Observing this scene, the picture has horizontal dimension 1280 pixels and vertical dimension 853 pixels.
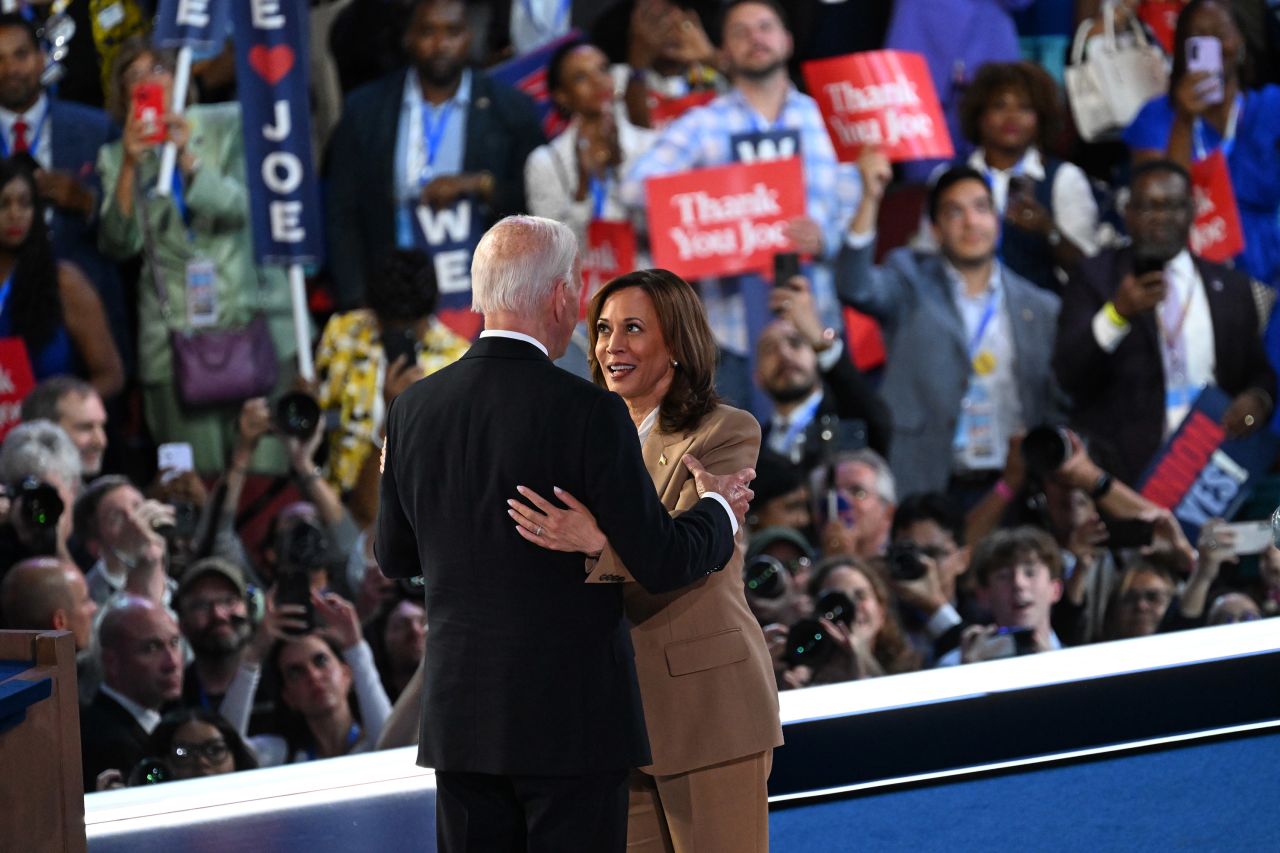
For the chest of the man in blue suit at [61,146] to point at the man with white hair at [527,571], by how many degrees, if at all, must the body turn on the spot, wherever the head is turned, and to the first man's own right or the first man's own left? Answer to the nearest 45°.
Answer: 0° — they already face them

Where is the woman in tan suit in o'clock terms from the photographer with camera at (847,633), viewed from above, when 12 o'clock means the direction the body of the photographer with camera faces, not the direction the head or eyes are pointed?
The woman in tan suit is roughly at 12 o'clock from the photographer with camera.

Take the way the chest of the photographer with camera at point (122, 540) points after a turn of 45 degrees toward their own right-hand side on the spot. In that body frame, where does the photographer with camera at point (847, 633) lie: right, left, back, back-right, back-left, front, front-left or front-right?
left

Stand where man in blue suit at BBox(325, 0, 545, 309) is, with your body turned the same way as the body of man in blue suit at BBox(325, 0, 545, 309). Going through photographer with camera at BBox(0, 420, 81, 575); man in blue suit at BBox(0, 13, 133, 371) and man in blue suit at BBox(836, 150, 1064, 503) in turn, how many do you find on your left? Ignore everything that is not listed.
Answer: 1

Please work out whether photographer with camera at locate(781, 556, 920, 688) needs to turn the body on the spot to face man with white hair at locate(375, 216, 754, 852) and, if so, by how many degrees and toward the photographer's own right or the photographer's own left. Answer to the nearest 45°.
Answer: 0° — they already face them

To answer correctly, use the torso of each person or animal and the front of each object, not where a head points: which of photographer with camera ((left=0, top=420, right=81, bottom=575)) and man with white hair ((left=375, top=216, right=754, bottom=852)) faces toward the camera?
the photographer with camera

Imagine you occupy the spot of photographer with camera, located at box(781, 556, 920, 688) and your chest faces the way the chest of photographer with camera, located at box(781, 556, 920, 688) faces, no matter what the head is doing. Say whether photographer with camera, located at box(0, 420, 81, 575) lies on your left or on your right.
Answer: on your right

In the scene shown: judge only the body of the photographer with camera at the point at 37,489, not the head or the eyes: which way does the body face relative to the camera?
toward the camera

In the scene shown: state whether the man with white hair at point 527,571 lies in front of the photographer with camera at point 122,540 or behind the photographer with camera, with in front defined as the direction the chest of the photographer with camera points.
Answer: in front

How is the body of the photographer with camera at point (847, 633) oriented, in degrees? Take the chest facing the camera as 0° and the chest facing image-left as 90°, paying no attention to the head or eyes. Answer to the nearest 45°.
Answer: approximately 0°

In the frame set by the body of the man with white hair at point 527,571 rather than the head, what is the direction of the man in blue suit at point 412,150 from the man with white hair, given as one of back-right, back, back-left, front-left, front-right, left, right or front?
front-left

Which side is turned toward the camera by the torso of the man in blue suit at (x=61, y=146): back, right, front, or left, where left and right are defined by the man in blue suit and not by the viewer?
front

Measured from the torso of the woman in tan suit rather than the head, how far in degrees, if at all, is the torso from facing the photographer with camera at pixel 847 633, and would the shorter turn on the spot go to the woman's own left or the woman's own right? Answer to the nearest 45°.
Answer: approximately 135° to the woman's own right

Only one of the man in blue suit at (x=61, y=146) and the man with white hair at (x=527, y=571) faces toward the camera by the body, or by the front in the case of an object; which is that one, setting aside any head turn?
the man in blue suit

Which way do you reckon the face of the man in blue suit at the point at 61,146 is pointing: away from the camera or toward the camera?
toward the camera

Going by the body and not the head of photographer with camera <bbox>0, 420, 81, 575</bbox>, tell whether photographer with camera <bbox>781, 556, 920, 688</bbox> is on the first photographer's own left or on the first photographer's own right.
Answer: on the first photographer's own left
